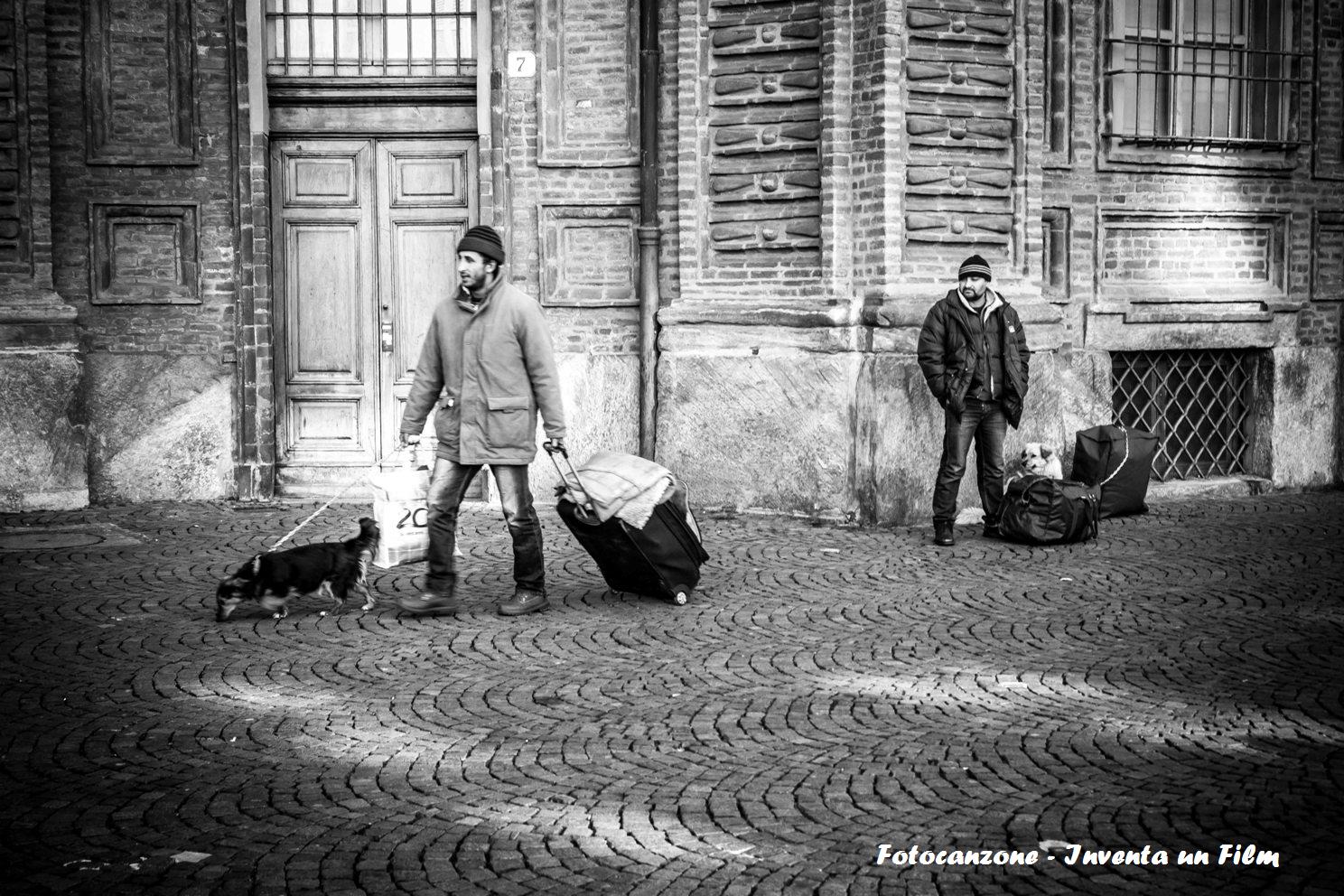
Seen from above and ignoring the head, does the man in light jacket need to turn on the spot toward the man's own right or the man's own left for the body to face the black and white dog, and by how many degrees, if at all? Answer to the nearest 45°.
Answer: approximately 45° to the man's own right

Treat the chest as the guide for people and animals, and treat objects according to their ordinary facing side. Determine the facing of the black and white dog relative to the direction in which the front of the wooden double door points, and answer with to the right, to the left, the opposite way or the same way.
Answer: to the right

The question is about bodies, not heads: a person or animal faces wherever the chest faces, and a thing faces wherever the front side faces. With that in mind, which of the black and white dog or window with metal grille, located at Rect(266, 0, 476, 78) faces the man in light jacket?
the window with metal grille

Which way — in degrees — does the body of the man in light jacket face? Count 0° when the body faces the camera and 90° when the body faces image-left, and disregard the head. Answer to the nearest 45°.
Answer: approximately 45°

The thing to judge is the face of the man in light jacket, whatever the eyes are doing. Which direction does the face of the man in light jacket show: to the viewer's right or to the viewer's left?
to the viewer's left

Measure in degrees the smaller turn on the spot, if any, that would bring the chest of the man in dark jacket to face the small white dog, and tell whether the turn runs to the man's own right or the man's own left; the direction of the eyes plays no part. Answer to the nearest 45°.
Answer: approximately 135° to the man's own left

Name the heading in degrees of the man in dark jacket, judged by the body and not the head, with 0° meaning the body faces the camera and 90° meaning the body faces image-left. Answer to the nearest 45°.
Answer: approximately 0°
